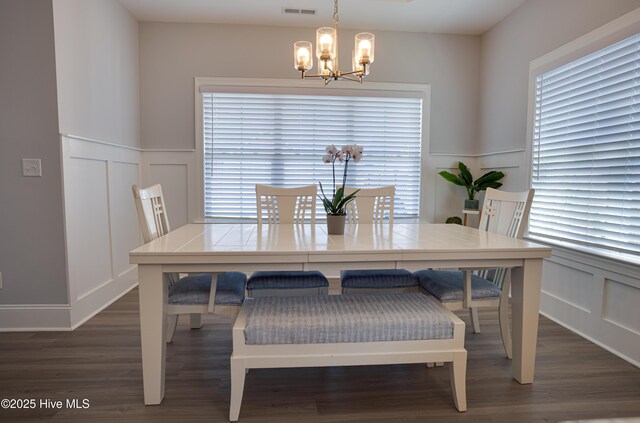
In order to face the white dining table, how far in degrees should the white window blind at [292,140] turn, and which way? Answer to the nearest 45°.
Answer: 0° — it already faces it

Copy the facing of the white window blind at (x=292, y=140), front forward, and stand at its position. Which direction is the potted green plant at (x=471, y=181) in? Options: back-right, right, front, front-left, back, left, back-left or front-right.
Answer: left

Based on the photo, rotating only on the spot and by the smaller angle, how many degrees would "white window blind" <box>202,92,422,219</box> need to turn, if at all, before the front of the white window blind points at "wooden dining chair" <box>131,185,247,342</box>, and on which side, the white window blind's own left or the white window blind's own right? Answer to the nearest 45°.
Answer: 0° — it already faces it

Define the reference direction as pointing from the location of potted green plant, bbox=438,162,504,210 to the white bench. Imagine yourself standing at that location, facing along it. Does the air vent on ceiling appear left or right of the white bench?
right

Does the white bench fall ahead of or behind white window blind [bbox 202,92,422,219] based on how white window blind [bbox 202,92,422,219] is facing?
ahead

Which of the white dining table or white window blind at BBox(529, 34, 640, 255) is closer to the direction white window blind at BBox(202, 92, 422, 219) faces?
the white dining table

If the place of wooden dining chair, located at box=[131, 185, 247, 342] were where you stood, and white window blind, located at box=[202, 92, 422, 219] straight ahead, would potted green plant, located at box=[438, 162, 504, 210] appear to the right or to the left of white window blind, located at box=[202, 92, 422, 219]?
right

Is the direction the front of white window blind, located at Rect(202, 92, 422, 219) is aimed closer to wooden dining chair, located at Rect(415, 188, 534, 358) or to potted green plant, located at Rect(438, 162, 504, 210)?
the wooden dining chair

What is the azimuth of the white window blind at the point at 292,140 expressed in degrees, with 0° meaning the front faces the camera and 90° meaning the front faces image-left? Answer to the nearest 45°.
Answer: approximately 0°

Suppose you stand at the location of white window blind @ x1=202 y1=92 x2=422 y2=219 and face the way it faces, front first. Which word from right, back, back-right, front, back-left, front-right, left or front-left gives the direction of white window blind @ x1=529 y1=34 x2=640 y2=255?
front-left

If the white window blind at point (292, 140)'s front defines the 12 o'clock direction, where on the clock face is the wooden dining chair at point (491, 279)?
The wooden dining chair is roughly at 11 o'clock from the white window blind.
